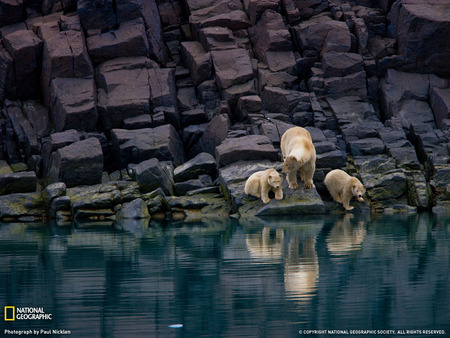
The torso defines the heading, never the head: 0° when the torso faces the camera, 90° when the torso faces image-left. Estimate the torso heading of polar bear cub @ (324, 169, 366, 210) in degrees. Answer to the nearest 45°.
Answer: approximately 315°

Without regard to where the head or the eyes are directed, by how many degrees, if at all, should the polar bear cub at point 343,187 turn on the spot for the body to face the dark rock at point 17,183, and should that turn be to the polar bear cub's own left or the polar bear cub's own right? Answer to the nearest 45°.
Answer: approximately 135° to the polar bear cub's own right

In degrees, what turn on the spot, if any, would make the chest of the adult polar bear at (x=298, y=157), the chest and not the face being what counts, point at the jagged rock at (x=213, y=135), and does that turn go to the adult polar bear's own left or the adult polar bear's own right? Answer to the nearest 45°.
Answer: approximately 135° to the adult polar bear's own right

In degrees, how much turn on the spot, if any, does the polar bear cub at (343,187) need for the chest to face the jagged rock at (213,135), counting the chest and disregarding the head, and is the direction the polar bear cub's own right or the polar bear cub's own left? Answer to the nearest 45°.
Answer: approximately 180°

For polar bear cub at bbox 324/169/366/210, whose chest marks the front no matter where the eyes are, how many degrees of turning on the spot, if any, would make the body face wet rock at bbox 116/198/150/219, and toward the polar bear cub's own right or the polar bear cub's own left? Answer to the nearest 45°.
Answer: approximately 135° to the polar bear cub's own right

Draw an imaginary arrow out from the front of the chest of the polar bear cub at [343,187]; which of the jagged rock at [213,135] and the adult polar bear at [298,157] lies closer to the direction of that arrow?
the adult polar bear

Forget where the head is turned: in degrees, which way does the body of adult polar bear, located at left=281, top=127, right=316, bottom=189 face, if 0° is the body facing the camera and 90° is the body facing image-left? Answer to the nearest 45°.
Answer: approximately 0°

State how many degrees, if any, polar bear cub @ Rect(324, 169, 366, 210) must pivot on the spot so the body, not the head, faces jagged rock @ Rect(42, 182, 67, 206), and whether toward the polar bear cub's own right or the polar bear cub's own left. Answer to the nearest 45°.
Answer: approximately 135° to the polar bear cub's own right

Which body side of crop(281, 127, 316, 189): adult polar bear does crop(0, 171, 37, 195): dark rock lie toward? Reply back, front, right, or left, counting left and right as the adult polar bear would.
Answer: right

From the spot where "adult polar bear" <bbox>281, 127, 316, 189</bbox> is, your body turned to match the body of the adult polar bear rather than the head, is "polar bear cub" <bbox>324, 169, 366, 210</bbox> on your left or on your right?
on your left
